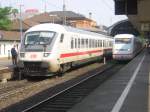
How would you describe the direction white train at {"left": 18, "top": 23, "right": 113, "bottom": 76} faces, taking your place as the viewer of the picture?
facing the viewer and to the left of the viewer
